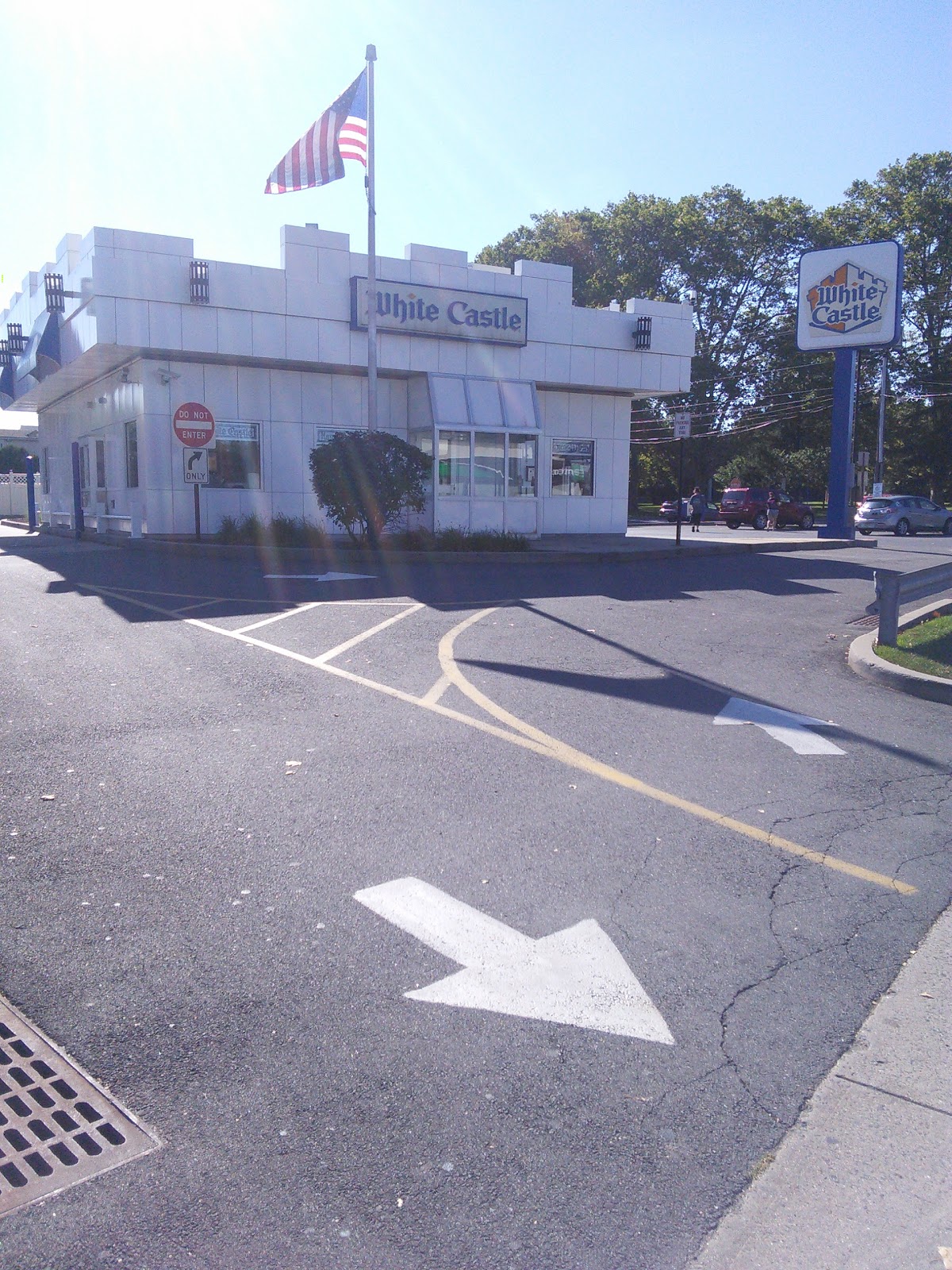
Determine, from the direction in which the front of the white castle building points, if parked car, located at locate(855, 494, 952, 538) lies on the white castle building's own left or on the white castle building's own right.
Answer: on the white castle building's own left

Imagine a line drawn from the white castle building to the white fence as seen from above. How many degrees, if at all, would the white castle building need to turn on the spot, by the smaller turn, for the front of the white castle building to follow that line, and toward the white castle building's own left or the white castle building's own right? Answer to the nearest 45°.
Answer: approximately 135° to the white castle building's own right

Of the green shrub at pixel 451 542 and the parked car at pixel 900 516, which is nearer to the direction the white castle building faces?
the green shrub

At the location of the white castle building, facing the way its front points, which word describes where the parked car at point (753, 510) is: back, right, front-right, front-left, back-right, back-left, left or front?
back-left

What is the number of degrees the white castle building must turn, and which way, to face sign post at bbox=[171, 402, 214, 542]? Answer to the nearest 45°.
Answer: approximately 45° to its right

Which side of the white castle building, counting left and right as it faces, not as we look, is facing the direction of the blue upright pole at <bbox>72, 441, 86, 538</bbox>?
right

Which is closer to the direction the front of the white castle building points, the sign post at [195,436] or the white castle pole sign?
the sign post

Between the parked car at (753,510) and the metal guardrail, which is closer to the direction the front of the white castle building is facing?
the metal guardrail

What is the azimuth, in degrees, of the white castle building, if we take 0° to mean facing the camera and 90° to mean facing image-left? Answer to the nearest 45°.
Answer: approximately 0°
